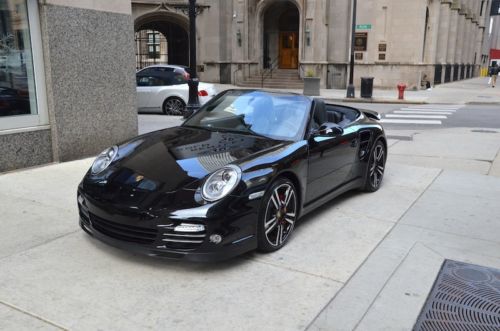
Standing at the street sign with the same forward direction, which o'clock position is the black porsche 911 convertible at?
The black porsche 911 convertible is roughly at 12 o'clock from the street sign.

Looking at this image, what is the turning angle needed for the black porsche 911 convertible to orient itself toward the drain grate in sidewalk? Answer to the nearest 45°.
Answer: approximately 90° to its left

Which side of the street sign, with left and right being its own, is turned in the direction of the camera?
front

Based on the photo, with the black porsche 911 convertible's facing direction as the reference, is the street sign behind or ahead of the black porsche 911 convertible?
behind

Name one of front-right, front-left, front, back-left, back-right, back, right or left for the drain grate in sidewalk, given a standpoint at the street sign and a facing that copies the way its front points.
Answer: front

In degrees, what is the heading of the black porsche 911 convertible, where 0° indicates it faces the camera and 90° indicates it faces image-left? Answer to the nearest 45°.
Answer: approximately 45°

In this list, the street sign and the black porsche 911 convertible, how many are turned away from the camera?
0

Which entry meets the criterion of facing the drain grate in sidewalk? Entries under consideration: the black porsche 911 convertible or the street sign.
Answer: the street sign
